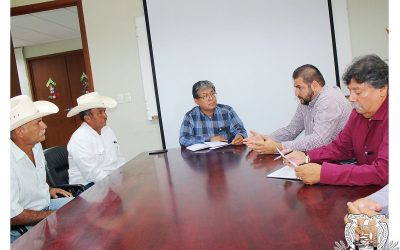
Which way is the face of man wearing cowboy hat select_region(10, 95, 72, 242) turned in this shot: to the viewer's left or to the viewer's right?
to the viewer's right

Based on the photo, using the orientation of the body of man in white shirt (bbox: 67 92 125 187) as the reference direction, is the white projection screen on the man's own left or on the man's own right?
on the man's own left

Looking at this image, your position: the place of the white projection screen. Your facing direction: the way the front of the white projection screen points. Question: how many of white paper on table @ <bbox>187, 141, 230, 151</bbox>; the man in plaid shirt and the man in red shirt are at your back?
0

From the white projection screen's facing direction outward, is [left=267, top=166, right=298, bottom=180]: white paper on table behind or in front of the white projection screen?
in front

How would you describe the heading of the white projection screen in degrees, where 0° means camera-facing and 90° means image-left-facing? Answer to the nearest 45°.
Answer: approximately 0°

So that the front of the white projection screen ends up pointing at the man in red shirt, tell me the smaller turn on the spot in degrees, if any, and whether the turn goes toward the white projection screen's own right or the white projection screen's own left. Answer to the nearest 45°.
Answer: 0° — it already faces them

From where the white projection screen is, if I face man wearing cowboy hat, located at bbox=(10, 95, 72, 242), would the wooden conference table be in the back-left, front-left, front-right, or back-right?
front-left

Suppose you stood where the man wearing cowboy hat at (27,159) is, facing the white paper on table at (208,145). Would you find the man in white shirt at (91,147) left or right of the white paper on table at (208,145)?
left

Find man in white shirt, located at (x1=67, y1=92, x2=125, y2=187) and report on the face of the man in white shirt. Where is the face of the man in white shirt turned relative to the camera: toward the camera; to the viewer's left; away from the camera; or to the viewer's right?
to the viewer's right

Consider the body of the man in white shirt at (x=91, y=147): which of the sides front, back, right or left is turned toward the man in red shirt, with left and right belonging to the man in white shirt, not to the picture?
front

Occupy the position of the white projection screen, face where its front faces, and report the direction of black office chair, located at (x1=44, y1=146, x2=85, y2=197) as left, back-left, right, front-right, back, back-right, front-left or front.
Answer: front-right

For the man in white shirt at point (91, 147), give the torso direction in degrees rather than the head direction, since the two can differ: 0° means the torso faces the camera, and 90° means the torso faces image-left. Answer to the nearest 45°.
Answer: approximately 315°

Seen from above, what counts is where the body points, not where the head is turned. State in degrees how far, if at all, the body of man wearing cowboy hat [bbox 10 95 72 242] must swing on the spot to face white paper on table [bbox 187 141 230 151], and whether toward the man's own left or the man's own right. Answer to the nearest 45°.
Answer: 0° — they already face it

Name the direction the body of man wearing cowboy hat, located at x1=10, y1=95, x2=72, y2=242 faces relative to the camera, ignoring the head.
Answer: to the viewer's right

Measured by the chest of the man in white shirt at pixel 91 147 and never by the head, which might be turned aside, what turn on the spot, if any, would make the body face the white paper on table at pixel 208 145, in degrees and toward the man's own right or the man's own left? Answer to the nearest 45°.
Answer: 0° — they already face it

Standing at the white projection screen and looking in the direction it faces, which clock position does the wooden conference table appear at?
The wooden conference table is roughly at 12 o'clock from the white projection screen.
